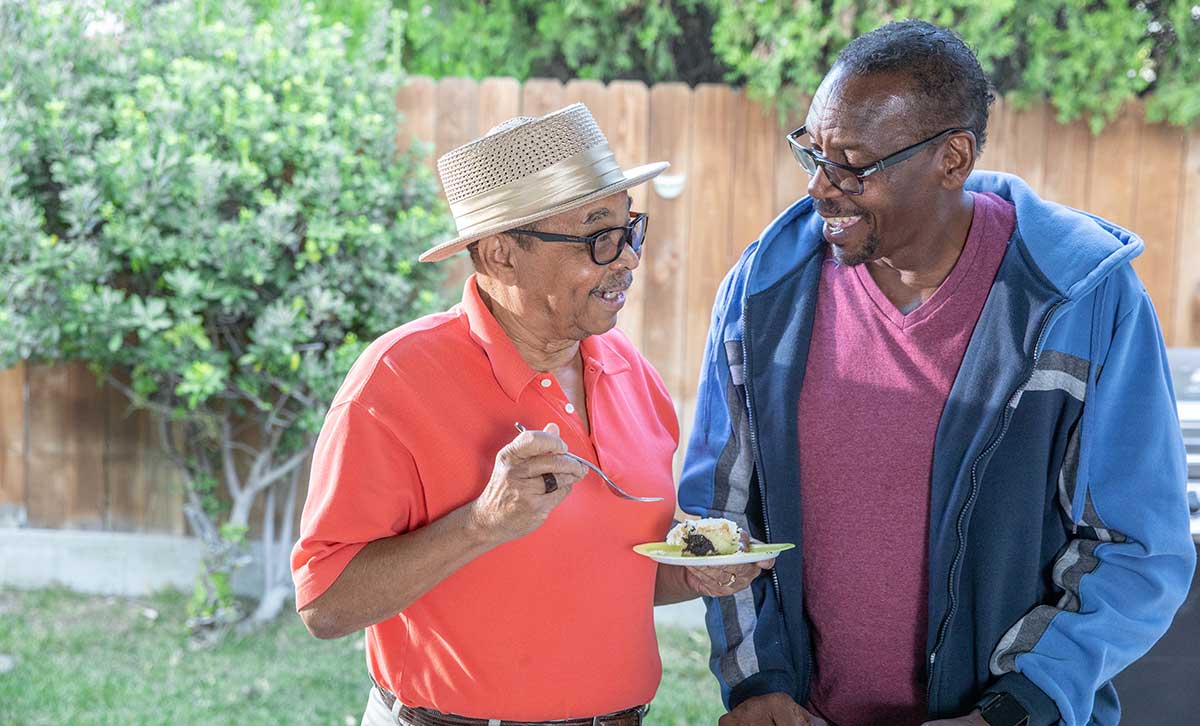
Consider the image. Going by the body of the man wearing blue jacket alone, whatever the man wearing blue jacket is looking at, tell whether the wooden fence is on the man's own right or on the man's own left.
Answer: on the man's own right

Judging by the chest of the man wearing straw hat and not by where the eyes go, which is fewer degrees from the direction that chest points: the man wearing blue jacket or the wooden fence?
the man wearing blue jacket

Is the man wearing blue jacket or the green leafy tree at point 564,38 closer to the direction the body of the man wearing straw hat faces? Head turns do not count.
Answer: the man wearing blue jacket

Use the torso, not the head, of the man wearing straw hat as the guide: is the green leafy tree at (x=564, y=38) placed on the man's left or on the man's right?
on the man's left

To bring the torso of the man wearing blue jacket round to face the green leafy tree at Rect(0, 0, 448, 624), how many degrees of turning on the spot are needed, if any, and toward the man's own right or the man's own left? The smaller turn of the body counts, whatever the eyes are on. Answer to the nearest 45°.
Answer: approximately 90° to the man's own right

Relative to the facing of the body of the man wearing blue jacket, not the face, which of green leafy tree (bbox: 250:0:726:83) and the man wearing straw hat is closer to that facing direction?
the man wearing straw hat

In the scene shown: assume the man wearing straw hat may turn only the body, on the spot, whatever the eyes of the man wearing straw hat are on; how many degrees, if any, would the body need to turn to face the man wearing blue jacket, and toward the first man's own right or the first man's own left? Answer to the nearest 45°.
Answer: approximately 45° to the first man's own left

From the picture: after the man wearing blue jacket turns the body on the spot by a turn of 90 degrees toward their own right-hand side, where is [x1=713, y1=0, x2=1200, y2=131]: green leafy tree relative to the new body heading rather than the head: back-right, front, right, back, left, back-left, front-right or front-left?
front-right

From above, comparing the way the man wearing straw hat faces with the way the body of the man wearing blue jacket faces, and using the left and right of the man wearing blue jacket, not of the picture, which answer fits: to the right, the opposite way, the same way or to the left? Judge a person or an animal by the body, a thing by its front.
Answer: to the left

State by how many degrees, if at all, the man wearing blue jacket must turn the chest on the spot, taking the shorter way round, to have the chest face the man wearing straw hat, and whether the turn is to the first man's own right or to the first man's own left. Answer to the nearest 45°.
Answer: approximately 45° to the first man's own right

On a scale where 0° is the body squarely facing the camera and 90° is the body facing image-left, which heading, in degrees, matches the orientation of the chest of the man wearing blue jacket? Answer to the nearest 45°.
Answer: approximately 45°
